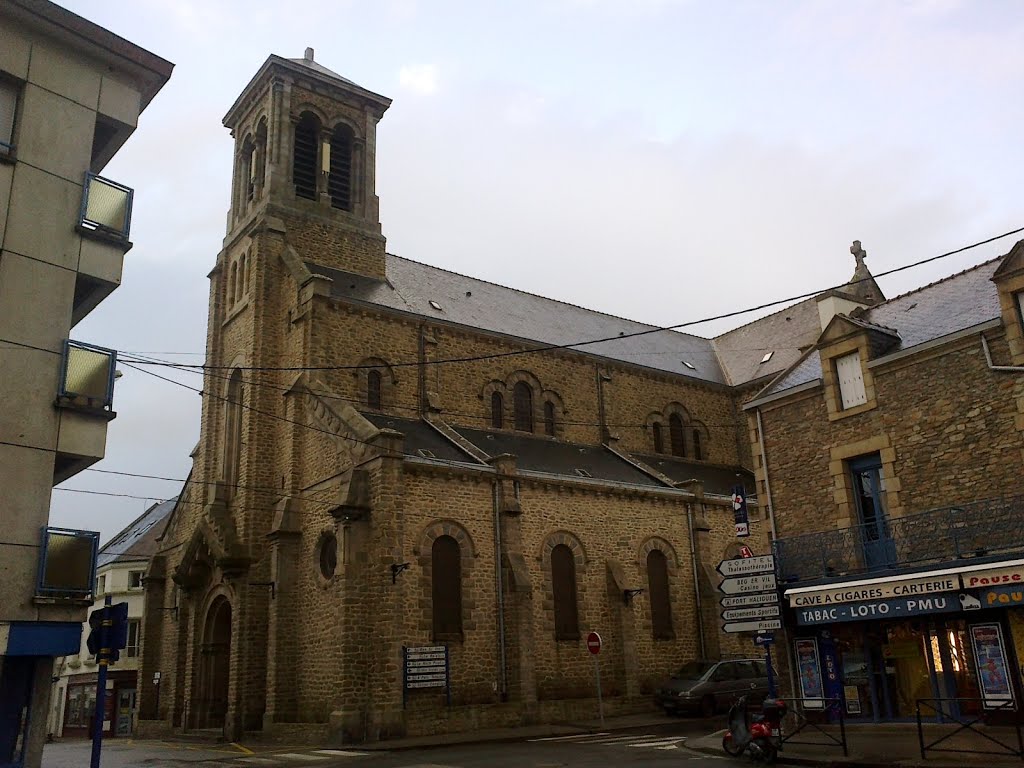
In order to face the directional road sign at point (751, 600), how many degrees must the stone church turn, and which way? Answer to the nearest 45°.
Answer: approximately 90° to its left

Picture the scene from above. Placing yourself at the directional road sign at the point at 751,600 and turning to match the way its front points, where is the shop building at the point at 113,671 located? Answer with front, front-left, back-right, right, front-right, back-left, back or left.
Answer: back-right

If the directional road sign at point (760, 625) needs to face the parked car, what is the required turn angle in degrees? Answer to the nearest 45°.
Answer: approximately 180°

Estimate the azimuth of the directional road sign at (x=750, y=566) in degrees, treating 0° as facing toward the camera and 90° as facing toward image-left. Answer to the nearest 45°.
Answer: approximately 0°

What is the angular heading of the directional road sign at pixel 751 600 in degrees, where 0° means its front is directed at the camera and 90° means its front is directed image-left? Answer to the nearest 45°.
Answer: approximately 0°

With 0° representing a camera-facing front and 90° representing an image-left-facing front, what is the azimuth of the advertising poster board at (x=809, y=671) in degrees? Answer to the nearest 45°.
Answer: approximately 45°

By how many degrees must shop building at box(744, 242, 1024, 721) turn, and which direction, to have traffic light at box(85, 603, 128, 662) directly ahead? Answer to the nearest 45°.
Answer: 0° — it already faces it
